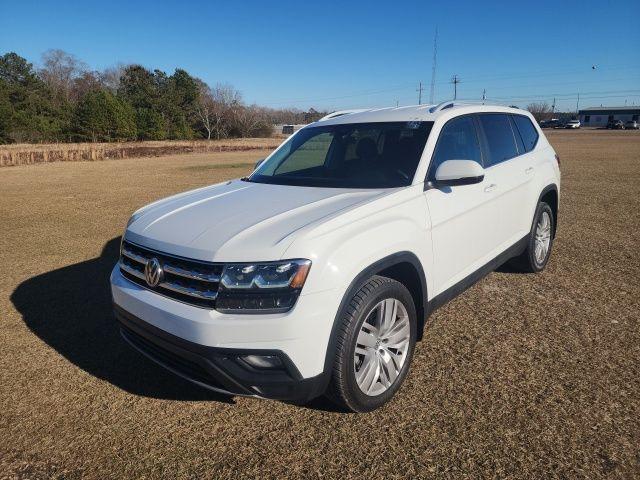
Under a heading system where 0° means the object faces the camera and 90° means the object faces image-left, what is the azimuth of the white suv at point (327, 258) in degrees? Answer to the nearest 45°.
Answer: approximately 45°
